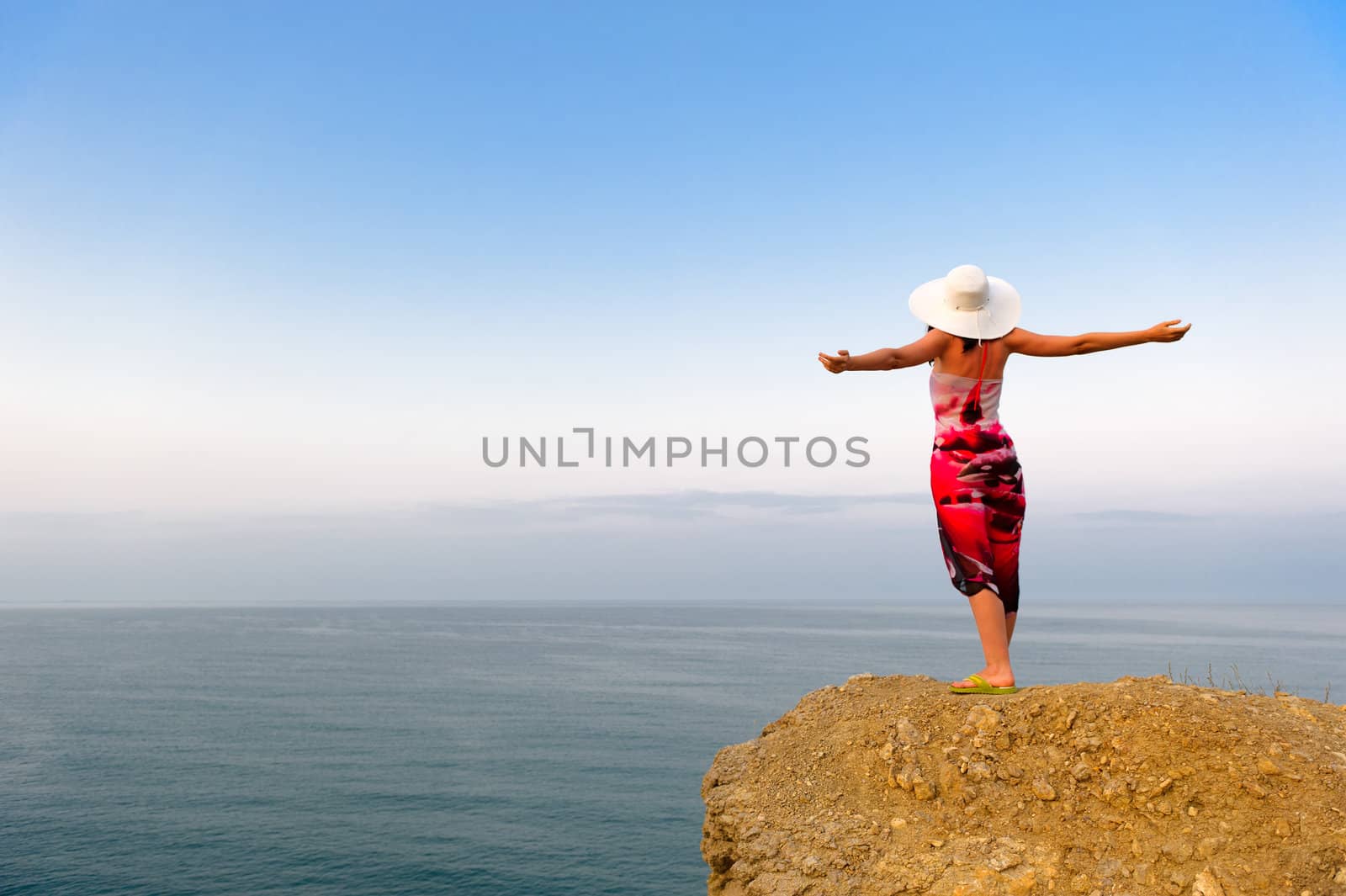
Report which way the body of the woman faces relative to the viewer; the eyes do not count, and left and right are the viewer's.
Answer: facing away from the viewer and to the left of the viewer
